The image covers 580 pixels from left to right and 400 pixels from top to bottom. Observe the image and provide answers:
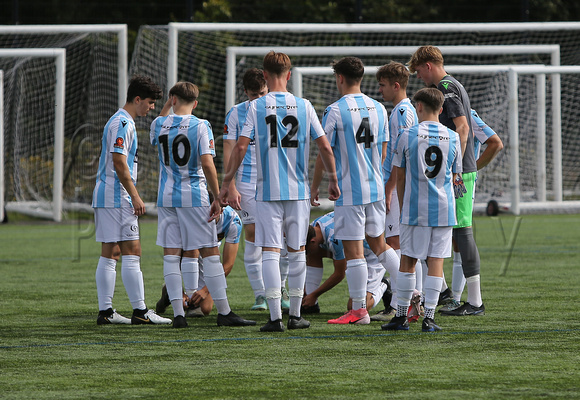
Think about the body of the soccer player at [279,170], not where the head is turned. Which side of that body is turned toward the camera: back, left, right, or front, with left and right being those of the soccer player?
back

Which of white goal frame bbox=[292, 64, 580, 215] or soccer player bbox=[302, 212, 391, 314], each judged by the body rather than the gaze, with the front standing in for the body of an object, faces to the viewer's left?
the soccer player

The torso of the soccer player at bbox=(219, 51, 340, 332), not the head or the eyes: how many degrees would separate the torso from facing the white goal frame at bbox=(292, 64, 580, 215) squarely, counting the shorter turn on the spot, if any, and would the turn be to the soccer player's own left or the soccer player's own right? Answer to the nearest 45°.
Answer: approximately 45° to the soccer player's own right

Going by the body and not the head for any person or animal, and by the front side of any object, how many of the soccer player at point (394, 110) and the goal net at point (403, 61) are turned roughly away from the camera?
0

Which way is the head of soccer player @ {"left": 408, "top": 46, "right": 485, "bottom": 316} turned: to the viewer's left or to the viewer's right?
to the viewer's left

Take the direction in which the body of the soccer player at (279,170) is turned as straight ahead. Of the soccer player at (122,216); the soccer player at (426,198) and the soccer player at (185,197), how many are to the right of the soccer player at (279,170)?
1

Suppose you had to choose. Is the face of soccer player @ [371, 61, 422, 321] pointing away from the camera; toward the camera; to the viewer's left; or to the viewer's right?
to the viewer's left

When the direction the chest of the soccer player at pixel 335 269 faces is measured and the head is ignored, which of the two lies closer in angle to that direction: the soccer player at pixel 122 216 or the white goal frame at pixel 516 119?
the soccer player

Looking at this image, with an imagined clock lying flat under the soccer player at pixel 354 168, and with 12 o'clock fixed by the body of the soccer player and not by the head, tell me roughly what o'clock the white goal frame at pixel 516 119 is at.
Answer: The white goal frame is roughly at 2 o'clock from the soccer player.

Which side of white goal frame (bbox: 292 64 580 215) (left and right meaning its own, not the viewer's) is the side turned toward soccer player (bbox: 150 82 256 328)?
front
